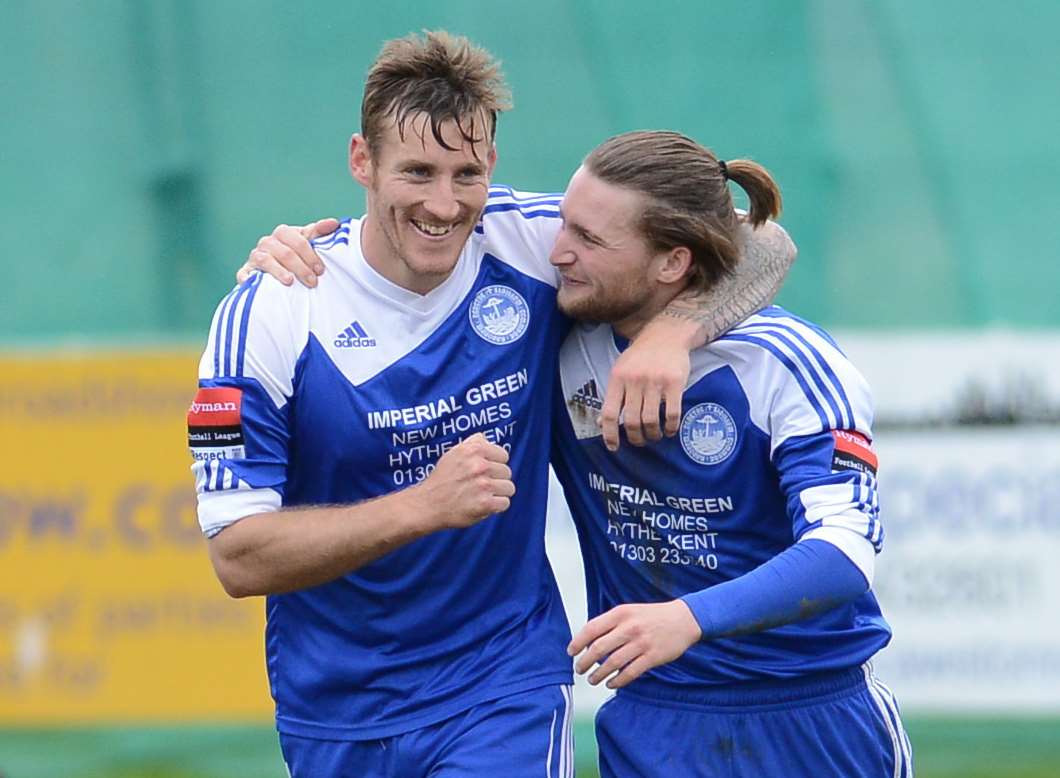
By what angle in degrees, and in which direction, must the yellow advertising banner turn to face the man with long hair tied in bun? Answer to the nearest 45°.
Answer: approximately 45° to its left

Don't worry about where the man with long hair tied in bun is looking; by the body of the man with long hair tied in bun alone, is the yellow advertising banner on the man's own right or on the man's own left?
on the man's own right

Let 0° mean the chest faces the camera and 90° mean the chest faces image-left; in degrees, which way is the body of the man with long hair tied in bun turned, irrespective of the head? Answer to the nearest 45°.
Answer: approximately 45°

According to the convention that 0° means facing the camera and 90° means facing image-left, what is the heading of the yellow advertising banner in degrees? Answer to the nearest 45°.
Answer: approximately 0°
